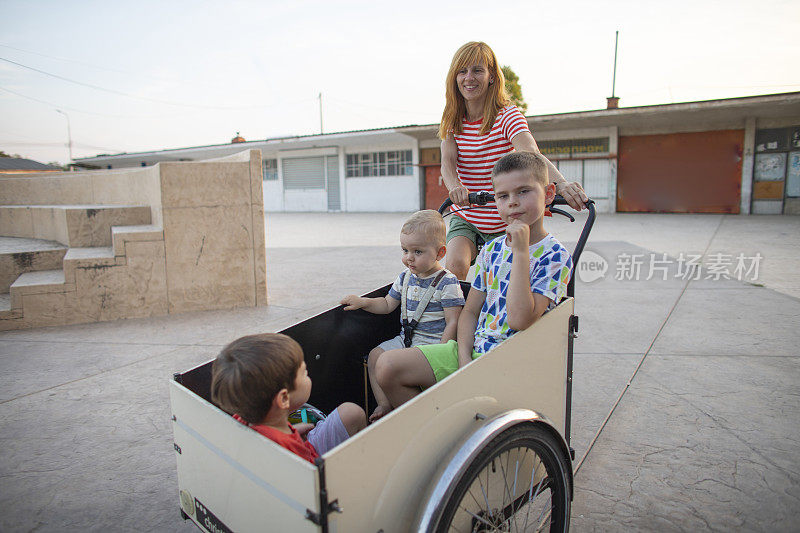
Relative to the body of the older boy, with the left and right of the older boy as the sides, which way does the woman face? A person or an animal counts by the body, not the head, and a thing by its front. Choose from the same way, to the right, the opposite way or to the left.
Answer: the same way

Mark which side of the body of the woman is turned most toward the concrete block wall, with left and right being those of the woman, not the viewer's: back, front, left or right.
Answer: right

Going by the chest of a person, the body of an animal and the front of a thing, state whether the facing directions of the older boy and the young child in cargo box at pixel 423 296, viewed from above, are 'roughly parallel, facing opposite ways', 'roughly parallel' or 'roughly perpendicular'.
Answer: roughly parallel

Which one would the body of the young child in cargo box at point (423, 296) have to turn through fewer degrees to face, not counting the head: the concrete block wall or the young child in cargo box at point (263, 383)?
the young child in cargo box

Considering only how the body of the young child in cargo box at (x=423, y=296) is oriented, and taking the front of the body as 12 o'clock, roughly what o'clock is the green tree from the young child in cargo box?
The green tree is roughly at 5 o'clock from the young child in cargo box.

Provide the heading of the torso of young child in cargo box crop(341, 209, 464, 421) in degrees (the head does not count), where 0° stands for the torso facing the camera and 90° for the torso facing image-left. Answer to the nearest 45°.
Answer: approximately 45°

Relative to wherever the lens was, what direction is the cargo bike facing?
facing the viewer and to the left of the viewer

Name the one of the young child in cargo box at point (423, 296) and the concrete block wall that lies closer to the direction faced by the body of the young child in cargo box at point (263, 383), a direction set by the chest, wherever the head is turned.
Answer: the young child in cargo box

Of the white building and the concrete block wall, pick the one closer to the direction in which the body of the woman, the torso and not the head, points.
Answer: the concrete block wall

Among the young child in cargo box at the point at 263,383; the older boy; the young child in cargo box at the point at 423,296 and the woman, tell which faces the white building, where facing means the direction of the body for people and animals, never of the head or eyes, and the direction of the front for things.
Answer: the young child in cargo box at the point at 263,383

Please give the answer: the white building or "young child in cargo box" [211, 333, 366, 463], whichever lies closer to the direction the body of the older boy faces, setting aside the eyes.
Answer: the young child in cargo box

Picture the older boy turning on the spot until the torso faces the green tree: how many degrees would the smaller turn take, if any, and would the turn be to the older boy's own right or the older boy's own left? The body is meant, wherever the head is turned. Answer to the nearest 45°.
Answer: approximately 135° to the older boy's own right

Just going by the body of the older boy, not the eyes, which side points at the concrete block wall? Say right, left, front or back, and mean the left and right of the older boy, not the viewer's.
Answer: right

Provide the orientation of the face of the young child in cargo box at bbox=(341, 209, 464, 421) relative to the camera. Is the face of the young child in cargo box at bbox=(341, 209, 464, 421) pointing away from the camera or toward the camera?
toward the camera

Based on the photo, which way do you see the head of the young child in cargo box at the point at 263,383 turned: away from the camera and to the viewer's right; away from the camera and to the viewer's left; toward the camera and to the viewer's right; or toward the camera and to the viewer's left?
away from the camera and to the viewer's right

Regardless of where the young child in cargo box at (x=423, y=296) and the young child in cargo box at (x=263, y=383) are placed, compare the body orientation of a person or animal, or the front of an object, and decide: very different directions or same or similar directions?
very different directions
